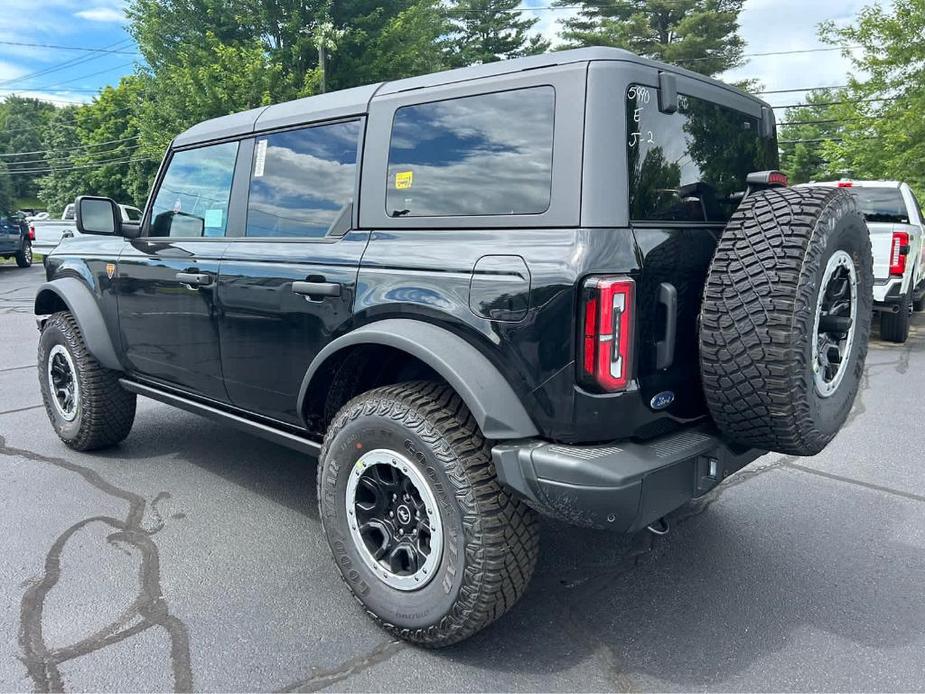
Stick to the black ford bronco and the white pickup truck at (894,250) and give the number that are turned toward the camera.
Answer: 0

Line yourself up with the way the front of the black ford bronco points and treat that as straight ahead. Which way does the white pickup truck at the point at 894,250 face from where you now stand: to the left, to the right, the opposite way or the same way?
to the right

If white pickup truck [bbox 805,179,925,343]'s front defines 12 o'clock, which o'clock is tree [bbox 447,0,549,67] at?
The tree is roughly at 11 o'clock from the white pickup truck.

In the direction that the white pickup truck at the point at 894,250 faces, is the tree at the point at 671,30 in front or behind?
in front

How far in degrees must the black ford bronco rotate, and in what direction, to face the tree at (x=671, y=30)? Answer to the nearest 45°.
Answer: approximately 45° to its right

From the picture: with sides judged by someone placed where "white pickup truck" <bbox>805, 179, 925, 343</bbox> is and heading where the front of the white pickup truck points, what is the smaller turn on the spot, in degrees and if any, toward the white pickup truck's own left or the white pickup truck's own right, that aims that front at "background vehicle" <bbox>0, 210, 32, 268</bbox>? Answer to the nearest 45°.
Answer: approximately 90° to the white pickup truck's own left

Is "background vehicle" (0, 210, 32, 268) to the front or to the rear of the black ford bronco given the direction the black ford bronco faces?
to the front

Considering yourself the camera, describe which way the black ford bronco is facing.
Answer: facing away from the viewer and to the left of the viewer

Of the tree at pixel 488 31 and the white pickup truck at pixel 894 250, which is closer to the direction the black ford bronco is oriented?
the tree

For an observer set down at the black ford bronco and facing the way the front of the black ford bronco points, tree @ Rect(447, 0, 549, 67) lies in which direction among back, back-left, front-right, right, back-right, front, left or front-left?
front-right

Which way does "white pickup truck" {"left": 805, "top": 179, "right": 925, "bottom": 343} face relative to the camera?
away from the camera

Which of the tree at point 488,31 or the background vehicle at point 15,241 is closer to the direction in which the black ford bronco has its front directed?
the background vehicle

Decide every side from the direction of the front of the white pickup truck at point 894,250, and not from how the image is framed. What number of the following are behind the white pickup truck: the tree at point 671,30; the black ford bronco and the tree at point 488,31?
1

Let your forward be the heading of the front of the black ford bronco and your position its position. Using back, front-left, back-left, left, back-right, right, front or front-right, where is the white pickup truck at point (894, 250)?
right

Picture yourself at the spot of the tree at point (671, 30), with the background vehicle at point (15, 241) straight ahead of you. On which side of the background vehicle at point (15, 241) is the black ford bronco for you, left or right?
left
